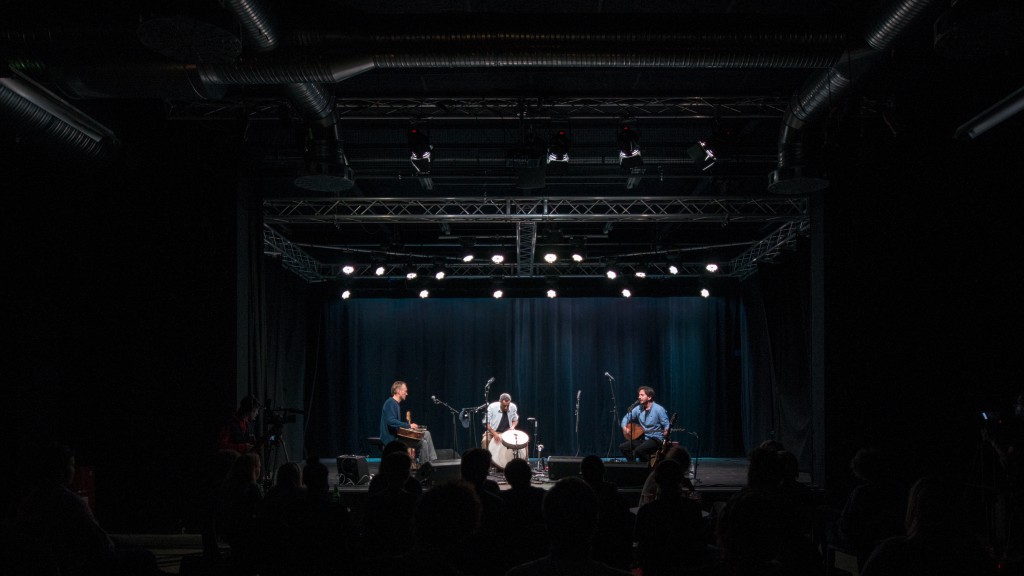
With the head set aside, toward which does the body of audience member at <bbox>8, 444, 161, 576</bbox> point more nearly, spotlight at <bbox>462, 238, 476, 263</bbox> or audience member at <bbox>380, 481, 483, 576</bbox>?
the spotlight

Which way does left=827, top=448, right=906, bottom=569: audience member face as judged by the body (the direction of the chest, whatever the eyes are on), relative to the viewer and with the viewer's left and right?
facing away from the viewer and to the left of the viewer

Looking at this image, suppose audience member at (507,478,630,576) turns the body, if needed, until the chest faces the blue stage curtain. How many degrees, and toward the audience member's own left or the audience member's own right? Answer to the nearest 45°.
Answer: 0° — they already face it

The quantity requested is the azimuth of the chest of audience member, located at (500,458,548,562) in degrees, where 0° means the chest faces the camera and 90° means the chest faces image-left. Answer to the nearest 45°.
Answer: approximately 180°

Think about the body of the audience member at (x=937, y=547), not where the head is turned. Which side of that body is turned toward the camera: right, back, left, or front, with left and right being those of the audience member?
back

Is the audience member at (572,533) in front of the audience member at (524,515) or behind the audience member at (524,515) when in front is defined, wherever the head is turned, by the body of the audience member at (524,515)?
behind

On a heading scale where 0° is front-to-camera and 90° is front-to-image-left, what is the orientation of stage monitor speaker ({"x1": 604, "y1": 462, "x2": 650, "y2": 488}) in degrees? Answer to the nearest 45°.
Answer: approximately 180°

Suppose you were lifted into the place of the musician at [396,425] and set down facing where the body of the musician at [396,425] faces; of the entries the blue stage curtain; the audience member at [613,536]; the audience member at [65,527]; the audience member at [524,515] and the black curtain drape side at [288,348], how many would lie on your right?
3

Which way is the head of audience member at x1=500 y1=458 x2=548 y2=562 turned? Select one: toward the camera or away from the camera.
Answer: away from the camera

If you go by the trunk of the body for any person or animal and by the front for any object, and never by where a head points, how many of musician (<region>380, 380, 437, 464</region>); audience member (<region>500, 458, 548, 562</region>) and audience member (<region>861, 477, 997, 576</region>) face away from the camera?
2

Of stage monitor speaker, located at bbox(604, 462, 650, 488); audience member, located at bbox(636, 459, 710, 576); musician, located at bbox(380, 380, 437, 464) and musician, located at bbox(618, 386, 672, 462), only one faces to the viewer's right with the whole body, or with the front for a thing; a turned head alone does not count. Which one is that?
musician, located at bbox(380, 380, 437, 464)

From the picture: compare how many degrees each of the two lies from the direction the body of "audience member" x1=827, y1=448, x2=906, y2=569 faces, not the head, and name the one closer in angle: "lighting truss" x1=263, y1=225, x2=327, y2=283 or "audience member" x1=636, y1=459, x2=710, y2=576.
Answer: the lighting truss
